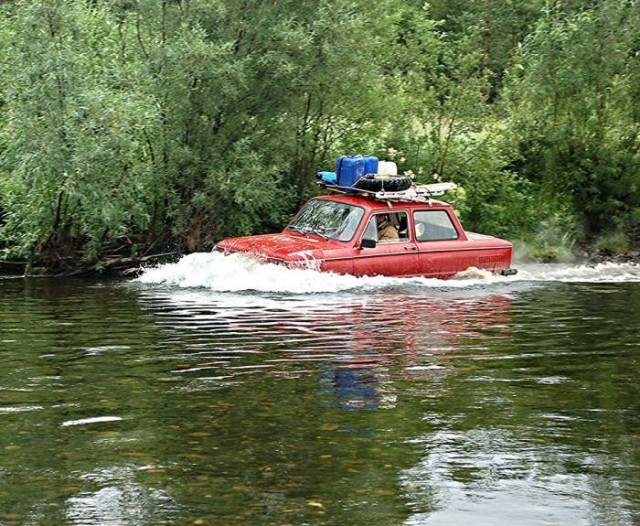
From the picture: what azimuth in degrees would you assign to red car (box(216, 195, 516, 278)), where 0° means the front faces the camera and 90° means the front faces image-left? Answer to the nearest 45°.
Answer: approximately 45°

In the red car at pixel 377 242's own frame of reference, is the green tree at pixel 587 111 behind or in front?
behind
